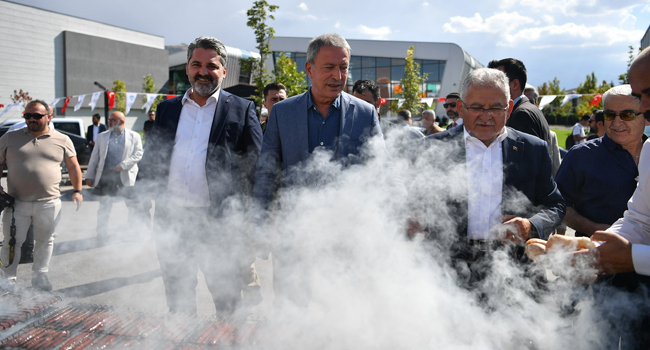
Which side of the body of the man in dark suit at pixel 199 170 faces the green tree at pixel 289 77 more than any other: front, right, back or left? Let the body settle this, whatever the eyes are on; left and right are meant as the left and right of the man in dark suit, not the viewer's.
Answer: back

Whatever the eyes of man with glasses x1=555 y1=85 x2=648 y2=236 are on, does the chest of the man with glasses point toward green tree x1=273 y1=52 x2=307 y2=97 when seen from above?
no

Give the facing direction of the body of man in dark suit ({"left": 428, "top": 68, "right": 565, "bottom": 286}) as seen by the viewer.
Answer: toward the camera

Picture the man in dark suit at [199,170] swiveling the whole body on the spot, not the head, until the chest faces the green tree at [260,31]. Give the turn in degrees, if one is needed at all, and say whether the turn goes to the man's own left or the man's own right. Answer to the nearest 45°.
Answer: approximately 180°

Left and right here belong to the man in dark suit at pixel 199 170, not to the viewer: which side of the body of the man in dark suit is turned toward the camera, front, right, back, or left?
front

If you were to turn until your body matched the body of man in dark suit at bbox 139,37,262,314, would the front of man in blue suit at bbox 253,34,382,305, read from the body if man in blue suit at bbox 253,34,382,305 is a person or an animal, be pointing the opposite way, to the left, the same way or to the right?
the same way

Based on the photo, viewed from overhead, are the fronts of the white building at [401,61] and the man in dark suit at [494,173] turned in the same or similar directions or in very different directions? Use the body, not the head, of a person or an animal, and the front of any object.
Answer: same or similar directions

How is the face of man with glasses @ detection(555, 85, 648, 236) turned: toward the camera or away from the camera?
toward the camera

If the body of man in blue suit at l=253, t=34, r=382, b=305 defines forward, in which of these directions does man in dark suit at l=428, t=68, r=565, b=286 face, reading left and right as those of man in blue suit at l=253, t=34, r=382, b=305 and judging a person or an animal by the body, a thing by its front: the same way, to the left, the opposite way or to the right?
the same way

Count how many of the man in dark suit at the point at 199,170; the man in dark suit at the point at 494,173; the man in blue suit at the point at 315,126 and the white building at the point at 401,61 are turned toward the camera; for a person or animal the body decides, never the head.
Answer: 4

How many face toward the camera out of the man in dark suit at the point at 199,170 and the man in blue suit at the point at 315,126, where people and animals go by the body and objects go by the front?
2

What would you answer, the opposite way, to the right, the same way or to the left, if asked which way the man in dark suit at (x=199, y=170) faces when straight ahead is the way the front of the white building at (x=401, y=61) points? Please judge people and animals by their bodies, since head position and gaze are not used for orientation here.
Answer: the same way

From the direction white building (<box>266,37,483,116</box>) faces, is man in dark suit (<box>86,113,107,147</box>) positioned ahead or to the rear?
ahead

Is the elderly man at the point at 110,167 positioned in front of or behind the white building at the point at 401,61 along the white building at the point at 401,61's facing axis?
in front

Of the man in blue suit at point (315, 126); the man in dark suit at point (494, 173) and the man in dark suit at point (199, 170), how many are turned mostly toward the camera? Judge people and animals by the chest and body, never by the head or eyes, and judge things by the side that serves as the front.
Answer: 3

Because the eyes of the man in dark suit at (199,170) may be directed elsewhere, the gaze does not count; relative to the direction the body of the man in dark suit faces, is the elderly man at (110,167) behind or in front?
behind

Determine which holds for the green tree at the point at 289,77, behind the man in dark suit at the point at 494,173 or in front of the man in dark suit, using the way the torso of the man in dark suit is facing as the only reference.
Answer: behind
